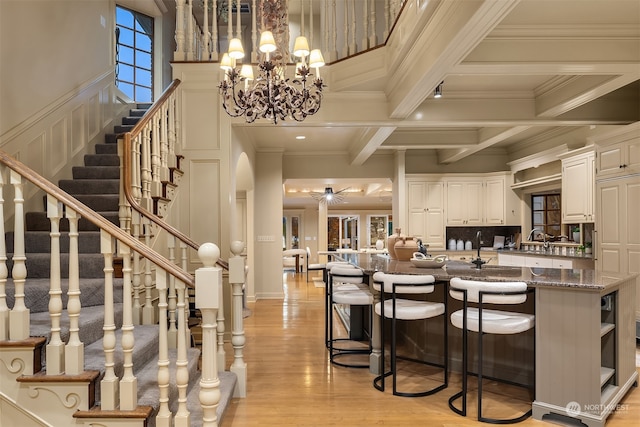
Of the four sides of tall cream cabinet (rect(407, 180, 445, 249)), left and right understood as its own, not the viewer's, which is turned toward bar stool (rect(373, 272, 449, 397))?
front

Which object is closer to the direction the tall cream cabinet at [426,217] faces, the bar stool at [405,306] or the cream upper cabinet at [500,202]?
the bar stool

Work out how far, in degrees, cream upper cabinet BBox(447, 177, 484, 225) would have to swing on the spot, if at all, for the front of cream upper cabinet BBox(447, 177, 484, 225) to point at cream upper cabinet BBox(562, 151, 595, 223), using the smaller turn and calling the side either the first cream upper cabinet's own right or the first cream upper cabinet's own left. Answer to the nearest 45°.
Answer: approximately 45° to the first cream upper cabinet's own left

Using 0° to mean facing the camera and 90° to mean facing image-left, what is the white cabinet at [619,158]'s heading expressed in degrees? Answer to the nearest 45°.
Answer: approximately 45°

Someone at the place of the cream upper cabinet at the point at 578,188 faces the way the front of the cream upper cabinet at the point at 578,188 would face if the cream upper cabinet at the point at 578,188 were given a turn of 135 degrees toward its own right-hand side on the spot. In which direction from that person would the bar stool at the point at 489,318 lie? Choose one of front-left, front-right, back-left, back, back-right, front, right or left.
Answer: back

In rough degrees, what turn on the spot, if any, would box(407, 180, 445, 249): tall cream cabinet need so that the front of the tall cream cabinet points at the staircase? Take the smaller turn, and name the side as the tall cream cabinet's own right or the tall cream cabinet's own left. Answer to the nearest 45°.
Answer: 0° — it already faces it

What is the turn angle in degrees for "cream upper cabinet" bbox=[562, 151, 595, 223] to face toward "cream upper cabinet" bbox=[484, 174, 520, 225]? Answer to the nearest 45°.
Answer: approximately 90° to its right

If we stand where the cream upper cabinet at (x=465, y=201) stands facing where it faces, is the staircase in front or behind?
in front

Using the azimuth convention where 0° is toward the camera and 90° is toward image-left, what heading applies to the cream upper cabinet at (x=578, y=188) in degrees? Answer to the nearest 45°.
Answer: approximately 45°

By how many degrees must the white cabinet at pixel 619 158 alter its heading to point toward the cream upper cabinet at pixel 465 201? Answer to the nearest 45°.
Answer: approximately 90° to its right

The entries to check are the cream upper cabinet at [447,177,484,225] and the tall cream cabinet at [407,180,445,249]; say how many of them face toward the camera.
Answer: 2
